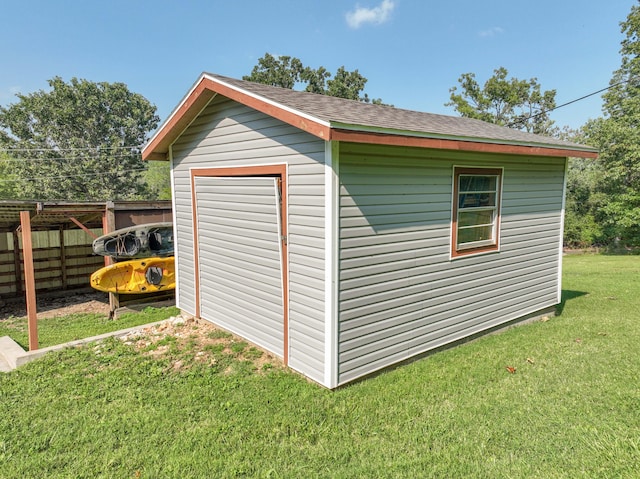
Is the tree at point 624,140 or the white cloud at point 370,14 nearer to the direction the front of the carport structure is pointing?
the tree

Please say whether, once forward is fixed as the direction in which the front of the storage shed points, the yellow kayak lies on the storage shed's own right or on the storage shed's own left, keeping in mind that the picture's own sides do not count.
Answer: on the storage shed's own right

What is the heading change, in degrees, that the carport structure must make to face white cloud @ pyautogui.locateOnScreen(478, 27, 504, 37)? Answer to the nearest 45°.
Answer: approximately 90° to its left

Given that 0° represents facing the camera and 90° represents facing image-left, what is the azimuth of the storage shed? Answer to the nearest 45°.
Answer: approximately 45°

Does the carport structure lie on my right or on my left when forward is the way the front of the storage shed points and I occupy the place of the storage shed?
on my right

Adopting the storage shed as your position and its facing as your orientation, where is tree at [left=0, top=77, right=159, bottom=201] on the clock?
The tree is roughly at 3 o'clock from the storage shed.

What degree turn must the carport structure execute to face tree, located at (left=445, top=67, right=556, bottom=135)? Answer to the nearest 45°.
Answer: approximately 90° to its left

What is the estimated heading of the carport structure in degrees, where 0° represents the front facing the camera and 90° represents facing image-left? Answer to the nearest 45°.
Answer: approximately 0°

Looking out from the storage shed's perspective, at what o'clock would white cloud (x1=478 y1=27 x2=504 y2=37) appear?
The white cloud is roughly at 5 o'clock from the storage shed.

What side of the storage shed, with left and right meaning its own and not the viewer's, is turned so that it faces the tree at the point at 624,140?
back

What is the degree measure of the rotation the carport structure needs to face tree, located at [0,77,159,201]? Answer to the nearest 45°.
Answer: approximately 180°

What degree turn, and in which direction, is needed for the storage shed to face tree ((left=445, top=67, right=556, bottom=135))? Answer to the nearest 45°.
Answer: approximately 135° to its right

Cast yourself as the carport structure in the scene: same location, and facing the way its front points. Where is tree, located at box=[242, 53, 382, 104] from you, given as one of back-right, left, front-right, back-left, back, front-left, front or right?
back-left

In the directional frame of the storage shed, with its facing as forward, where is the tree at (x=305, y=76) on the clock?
The tree is roughly at 4 o'clock from the storage shed.
